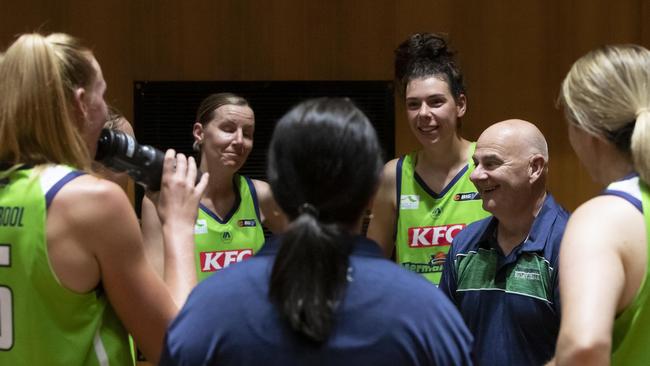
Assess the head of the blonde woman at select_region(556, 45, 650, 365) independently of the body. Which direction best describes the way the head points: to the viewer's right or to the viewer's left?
to the viewer's left

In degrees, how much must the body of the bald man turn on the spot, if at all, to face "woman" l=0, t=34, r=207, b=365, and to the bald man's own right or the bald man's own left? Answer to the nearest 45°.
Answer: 0° — they already face them

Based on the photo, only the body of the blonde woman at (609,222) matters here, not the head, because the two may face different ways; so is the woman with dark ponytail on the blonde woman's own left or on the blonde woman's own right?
on the blonde woman's own left

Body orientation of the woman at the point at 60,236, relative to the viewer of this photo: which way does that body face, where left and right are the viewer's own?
facing away from the viewer and to the right of the viewer

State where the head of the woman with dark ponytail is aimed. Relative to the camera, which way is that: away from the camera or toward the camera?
away from the camera

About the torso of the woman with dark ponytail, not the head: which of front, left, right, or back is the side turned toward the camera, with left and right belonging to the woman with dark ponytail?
back

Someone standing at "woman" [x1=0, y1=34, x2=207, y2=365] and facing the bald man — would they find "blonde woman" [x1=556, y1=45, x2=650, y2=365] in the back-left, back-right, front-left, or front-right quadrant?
front-right

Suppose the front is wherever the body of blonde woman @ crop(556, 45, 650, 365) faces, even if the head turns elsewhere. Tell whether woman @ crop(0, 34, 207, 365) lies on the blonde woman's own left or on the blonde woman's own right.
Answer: on the blonde woman's own left

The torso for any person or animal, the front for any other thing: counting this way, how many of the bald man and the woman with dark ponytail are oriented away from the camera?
1

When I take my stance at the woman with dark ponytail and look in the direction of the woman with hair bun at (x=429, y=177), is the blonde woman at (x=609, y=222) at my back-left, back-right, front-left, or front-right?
front-right

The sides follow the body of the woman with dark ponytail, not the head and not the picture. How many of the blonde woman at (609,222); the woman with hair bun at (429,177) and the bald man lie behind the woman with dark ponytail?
0

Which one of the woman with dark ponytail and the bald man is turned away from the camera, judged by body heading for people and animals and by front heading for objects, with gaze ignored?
the woman with dark ponytail

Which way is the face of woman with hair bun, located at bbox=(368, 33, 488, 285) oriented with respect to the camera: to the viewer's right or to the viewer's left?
to the viewer's left

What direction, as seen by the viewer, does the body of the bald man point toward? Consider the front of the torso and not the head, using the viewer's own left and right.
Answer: facing the viewer and to the left of the viewer

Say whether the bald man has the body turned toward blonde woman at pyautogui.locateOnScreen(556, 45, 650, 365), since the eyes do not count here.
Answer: no

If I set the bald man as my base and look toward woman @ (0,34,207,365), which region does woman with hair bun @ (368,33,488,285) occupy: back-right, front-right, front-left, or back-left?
back-right
